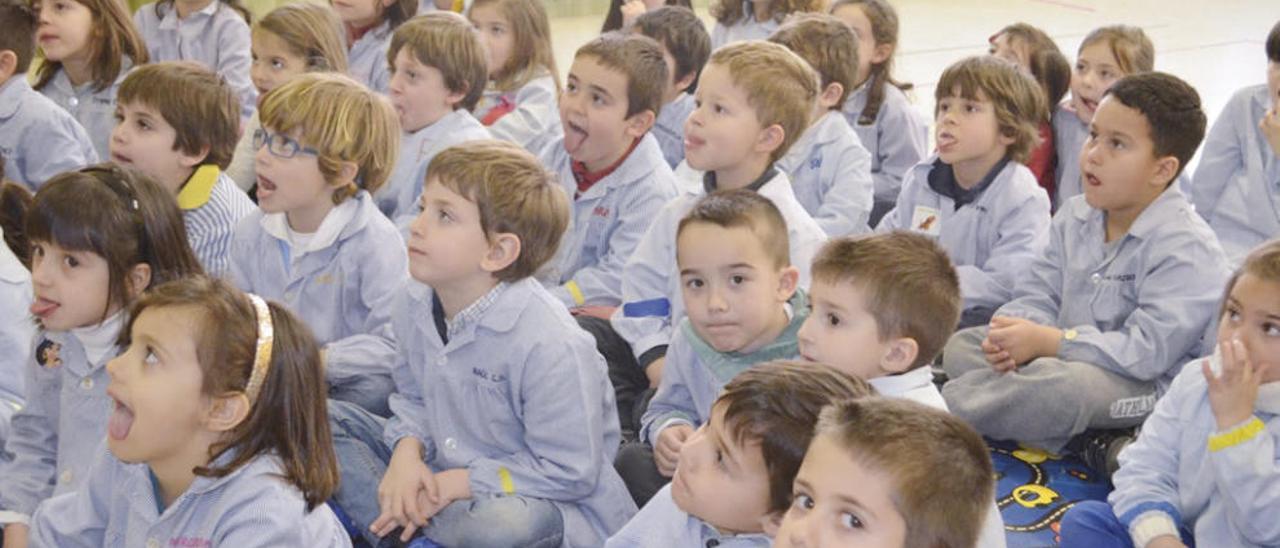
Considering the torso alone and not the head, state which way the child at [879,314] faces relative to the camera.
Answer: to the viewer's left

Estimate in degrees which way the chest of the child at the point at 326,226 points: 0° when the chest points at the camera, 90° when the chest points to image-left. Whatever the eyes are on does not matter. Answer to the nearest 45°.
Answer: approximately 45°

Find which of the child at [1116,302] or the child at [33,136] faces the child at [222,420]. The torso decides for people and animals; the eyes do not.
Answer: the child at [1116,302]

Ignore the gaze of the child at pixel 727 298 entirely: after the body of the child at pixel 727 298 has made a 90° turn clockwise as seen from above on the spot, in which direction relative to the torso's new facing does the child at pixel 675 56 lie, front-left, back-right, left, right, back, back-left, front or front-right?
front-right

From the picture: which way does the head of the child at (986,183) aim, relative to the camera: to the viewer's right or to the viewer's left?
to the viewer's left

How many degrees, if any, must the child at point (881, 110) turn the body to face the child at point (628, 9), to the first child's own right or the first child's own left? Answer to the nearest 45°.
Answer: approximately 90° to the first child's own right

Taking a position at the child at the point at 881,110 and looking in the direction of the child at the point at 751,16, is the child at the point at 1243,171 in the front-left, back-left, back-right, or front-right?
back-right

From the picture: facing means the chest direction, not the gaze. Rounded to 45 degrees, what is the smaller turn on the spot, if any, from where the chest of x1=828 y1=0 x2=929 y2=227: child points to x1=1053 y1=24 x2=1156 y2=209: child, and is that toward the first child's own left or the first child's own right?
approximately 135° to the first child's own left

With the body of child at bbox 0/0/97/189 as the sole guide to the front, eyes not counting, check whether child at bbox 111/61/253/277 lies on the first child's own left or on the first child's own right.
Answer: on the first child's own left

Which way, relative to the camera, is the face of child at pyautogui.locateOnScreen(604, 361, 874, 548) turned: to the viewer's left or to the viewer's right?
to the viewer's left

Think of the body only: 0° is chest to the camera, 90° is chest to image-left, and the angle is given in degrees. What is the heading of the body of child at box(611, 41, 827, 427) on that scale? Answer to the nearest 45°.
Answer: approximately 45°
